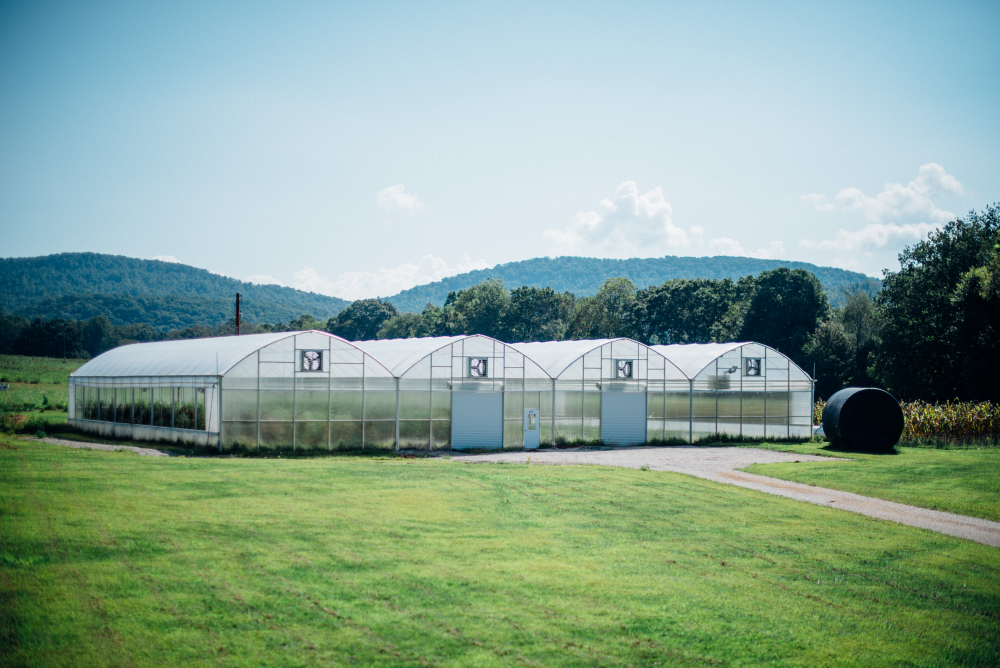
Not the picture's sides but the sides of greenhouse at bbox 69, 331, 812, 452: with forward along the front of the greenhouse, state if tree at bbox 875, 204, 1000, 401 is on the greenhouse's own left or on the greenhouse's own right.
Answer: on the greenhouse's own left

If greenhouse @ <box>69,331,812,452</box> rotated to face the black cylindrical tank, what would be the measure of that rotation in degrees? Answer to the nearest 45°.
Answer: approximately 45° to its left

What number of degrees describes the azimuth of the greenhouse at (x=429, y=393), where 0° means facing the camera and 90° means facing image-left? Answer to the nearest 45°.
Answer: approximately 315°
